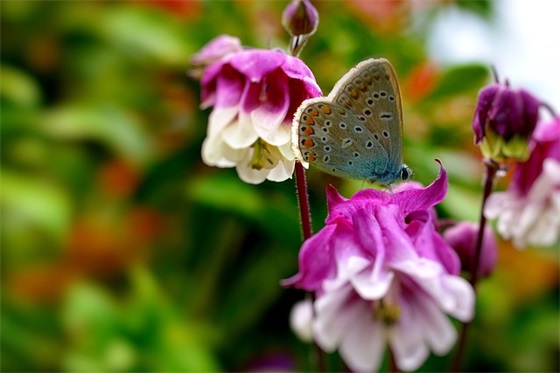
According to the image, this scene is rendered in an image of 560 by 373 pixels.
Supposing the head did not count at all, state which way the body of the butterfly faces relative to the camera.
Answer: to the viewer's right
